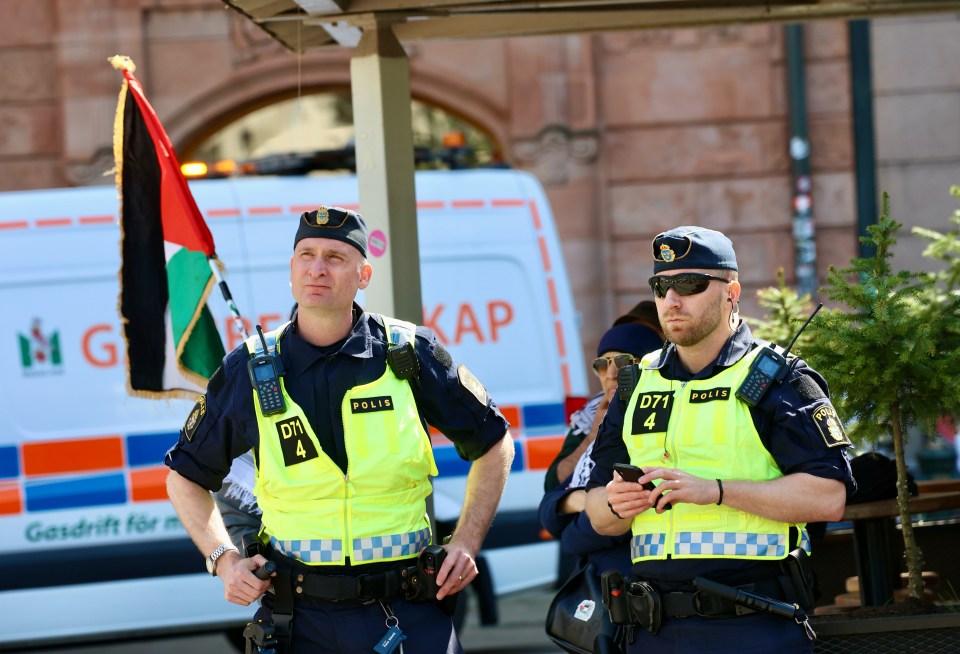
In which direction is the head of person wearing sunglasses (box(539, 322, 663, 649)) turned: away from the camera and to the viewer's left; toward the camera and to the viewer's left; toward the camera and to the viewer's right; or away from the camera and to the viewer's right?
toward the camera and to the viewer's left

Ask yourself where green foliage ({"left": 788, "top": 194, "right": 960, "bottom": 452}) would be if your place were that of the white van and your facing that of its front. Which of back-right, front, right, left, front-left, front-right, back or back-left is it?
back-left

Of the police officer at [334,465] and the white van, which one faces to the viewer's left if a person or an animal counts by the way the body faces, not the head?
the white van

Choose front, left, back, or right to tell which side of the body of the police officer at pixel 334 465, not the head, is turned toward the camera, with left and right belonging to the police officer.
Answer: front

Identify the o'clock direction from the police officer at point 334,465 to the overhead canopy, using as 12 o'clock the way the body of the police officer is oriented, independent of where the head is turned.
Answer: The overhead canopy is roughly at 7 o'clock from the police officer.

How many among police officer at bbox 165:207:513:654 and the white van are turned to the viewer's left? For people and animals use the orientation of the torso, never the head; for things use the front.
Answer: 1

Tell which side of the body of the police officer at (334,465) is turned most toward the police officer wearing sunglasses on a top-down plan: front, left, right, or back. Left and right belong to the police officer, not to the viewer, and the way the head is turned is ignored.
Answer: left

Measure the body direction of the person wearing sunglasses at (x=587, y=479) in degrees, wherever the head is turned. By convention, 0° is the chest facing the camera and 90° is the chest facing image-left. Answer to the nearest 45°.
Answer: approximately 45°

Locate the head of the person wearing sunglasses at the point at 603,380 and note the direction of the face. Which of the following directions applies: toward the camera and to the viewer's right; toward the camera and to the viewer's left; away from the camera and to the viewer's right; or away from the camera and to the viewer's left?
toward the camera and to the viewer's left

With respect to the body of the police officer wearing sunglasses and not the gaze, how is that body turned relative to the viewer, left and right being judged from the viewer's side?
facing the viewer and to the left of the viewer
